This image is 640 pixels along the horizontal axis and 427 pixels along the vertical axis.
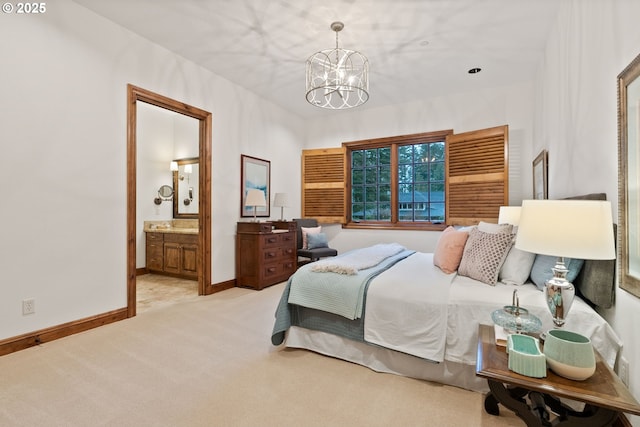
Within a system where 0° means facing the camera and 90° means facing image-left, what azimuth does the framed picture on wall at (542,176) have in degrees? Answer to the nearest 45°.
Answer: approximately 90°

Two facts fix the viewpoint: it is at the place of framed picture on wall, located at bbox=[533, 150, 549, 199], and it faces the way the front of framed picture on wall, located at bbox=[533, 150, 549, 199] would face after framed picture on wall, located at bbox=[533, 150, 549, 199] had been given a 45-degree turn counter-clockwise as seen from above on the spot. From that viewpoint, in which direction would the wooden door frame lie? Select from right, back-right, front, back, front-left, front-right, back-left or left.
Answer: front

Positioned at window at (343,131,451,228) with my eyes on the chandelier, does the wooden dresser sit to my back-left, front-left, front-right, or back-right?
front-right

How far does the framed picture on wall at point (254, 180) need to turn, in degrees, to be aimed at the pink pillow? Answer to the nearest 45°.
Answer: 0° — it already faces it

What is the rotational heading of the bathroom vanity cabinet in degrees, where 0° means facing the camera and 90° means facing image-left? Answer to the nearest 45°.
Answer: approximately 45°

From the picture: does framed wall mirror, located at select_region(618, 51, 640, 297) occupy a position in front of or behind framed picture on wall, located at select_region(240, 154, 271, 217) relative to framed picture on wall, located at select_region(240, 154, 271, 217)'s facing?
in front

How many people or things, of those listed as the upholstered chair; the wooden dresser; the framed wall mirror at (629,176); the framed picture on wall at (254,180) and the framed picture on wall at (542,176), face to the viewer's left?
2

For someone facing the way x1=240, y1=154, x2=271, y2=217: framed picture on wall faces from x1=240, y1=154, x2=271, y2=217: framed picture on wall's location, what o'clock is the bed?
The bed is roughly at 1 o'clock from the framed picture on wall.

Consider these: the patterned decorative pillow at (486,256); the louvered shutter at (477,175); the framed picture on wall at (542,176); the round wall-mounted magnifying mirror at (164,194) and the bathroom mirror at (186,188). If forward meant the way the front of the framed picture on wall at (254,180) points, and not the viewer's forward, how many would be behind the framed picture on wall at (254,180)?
2

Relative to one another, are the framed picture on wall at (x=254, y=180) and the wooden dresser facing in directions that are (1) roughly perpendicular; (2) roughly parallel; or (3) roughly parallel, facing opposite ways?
roughly parallel

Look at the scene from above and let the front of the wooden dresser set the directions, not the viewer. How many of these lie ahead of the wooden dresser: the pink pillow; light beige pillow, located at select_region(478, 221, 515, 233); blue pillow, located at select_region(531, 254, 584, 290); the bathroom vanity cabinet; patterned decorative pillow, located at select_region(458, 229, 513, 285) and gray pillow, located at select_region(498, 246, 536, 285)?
5

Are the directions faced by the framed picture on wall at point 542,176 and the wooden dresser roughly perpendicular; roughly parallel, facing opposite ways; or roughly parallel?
roughly parallel, facing opposite ways

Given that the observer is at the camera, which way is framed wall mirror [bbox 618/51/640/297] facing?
facing to the left of the viewer

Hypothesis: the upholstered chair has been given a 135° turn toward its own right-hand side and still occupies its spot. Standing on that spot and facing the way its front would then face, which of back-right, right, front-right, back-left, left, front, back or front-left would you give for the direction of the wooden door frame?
front-left

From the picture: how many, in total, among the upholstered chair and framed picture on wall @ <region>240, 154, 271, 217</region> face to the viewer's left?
0

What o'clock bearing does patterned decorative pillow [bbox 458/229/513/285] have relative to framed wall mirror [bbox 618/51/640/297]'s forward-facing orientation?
The patterned decorative pillow is roughly at 1 o'clock from the framed wall mirror.

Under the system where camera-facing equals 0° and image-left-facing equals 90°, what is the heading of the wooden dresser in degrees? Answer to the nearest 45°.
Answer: approximately 315°

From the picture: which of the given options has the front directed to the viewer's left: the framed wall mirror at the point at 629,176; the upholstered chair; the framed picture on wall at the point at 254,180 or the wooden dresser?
the framed wall mirror
